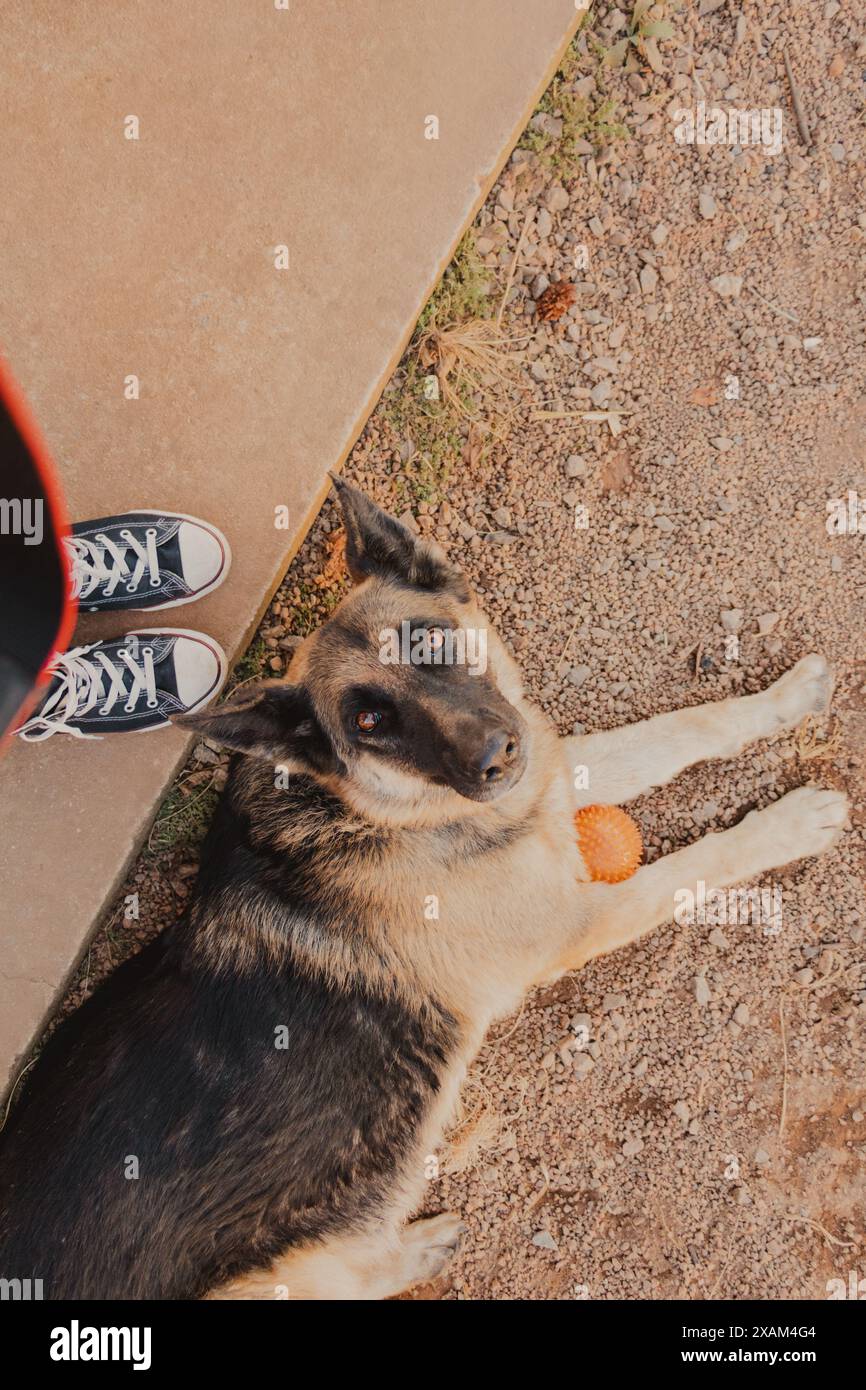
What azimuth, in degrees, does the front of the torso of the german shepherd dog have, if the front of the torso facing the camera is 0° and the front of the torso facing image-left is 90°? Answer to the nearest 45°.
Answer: approximately 225°

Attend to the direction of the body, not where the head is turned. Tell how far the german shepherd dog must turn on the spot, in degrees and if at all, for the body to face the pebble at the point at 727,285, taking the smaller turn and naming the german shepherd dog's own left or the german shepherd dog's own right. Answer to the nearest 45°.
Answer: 0° — it already faces it

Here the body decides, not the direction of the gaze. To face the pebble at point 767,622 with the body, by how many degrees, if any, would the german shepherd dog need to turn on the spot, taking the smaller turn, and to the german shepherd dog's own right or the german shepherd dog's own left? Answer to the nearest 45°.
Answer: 0° — it already faces it

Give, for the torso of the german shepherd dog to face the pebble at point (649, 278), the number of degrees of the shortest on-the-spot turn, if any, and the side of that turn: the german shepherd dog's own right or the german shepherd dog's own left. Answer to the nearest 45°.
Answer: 0° — it already faces it
